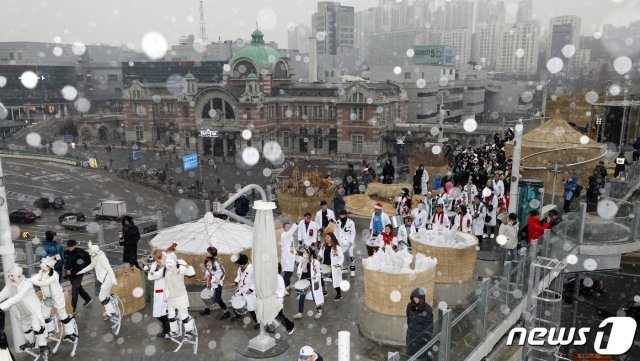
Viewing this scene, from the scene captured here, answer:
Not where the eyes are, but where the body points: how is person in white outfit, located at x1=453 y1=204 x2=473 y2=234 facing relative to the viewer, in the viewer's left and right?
facing the viewer and to the left of the viewer

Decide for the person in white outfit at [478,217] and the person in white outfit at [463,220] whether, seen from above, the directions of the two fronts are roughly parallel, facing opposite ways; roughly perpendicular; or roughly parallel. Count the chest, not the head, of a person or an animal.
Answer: roughly parallel

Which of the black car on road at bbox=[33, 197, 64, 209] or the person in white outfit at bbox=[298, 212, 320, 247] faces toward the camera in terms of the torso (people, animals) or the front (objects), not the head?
the person in white outfit

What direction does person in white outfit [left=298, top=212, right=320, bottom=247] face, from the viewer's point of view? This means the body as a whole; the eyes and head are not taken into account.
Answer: toward the camera

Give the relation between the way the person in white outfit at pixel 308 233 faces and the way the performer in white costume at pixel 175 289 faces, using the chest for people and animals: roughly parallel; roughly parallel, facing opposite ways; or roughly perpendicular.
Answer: roughly parallel

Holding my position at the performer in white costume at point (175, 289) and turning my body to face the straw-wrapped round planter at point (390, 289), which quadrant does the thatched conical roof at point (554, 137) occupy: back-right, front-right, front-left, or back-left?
front-left

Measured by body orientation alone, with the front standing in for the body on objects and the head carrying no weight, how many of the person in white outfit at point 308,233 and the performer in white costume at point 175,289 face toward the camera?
2

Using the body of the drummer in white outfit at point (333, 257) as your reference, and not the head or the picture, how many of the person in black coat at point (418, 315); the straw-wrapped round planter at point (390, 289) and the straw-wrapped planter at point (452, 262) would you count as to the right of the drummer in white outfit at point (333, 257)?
0

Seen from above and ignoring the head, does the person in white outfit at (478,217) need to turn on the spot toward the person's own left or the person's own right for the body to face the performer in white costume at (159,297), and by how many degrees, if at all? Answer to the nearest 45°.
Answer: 0° — they already face them

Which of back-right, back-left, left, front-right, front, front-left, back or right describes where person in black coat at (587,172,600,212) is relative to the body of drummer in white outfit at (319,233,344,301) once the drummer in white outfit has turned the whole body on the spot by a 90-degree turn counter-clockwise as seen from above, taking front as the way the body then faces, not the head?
left

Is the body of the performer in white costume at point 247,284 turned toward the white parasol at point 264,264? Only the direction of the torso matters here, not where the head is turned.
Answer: no

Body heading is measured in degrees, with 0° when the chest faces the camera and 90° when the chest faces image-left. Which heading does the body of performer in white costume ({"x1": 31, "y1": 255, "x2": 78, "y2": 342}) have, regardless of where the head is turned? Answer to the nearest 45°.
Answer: approximately 45°

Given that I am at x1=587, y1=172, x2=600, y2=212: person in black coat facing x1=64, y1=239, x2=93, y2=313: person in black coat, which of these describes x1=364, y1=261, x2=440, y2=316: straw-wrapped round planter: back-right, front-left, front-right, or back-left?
front-left

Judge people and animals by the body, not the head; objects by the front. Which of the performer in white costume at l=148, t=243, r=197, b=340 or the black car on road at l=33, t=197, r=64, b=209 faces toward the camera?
the performer in white costume

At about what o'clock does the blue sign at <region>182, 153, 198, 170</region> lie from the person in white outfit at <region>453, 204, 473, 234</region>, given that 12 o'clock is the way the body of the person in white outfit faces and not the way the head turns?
The blue sign is roughly at 3 o'clock from the person in white outfit.

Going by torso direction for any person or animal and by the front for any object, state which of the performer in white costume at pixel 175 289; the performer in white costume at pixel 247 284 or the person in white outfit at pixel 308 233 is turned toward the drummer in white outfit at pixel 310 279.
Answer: the person in white outfit at pixel 308 233

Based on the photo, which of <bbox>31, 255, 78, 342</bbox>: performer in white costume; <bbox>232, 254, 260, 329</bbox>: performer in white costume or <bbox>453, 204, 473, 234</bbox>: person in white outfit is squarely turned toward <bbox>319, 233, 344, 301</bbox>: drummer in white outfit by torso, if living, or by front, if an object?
<bbox>453, 204, 473, 234</bbox>: person in white outfit
